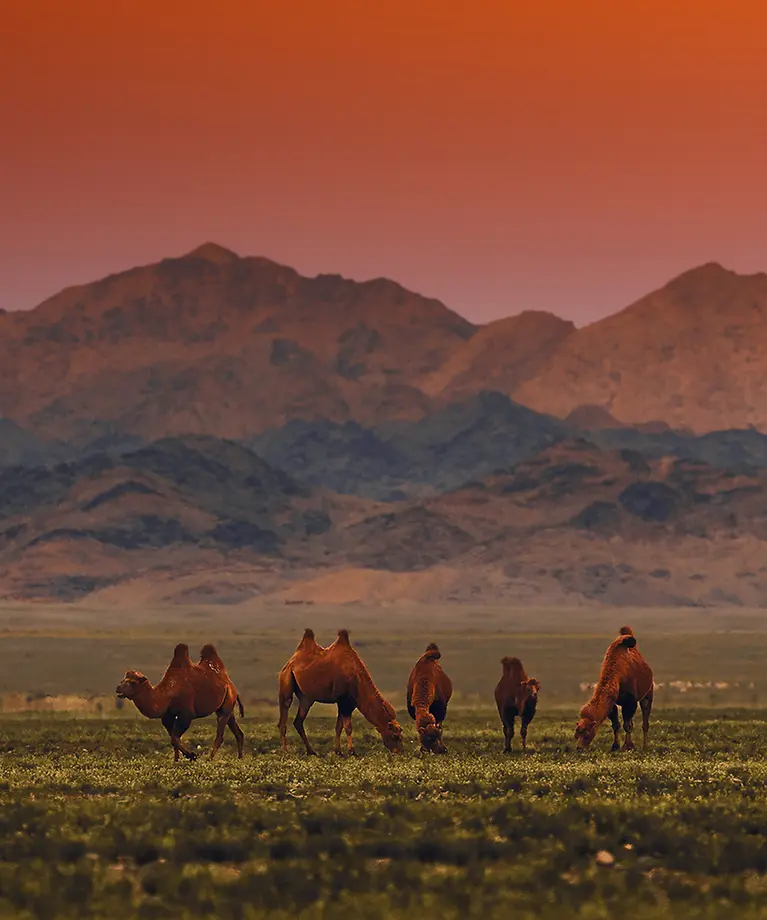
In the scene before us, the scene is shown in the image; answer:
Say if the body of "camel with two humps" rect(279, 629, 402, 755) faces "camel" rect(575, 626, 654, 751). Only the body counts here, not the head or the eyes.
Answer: yes

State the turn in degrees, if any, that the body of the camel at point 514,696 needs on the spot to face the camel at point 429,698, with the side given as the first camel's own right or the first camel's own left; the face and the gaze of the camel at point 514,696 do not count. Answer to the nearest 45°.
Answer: approximately 90° to the first camel's own right

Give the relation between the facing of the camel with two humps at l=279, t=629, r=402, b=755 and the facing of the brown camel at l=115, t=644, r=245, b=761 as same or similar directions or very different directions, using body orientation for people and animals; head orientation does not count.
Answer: very different directions

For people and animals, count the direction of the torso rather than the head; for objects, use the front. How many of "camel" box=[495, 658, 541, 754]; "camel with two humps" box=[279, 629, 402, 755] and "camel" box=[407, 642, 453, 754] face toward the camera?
2

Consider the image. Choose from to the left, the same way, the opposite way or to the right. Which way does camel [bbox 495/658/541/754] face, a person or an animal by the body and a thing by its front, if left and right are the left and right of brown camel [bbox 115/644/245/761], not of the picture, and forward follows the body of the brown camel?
to the left

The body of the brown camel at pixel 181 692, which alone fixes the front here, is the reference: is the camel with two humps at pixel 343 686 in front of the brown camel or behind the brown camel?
behind

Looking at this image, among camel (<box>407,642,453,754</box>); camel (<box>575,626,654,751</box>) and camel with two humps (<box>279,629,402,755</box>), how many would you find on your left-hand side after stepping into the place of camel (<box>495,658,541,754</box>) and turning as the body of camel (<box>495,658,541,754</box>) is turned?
1

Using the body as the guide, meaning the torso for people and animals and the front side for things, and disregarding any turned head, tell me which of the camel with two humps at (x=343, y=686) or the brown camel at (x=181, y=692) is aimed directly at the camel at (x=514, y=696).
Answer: the camel with two humps

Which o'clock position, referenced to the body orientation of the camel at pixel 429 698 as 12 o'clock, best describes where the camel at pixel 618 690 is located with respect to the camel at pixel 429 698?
the camel at pixel 618 690 is roughly at 9 o'clock from the camel at pixel 429 698.

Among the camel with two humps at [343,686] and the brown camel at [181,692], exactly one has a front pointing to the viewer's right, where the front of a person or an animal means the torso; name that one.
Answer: the camel with two humps

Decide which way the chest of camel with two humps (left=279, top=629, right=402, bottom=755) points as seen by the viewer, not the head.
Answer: to the viewer's right

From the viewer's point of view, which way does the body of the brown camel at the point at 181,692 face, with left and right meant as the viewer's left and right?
facing to the left of the viewer

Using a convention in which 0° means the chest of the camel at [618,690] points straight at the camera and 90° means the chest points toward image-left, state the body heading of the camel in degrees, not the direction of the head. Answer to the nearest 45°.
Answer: approximately 45°

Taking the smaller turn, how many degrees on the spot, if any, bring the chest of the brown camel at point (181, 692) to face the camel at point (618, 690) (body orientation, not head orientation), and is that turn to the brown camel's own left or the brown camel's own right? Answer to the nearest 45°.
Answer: approximately 180°
